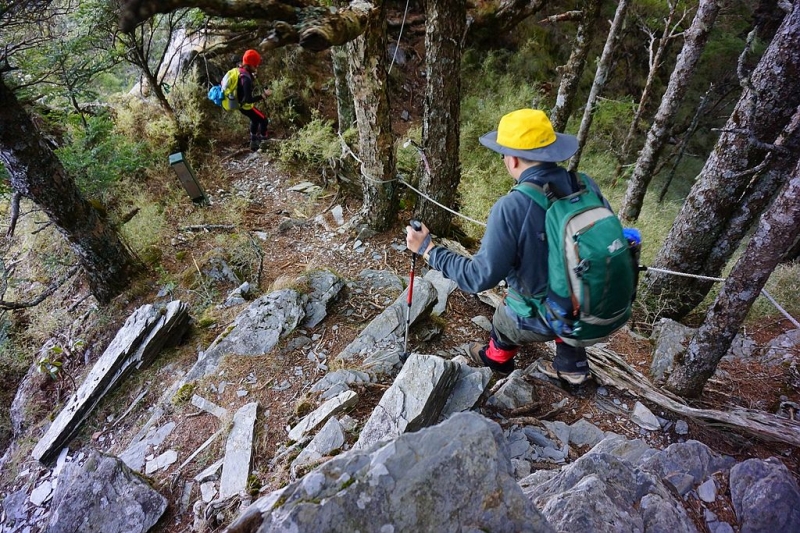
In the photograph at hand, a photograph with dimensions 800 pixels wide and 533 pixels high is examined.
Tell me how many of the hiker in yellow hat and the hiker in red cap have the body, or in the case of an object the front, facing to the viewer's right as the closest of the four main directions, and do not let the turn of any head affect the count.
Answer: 1

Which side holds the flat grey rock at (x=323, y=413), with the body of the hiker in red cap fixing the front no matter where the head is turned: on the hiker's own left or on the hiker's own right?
on the hiker's own right

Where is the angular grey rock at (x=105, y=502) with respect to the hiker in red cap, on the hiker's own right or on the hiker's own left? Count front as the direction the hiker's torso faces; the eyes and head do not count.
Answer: on the hiker's own right

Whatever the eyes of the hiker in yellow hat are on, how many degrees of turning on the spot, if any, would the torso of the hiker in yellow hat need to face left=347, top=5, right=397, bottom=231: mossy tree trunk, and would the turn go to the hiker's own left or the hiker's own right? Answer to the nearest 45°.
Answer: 0° — they already face it

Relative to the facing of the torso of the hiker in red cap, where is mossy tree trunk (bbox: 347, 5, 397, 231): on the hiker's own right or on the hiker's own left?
on the hiker's own right

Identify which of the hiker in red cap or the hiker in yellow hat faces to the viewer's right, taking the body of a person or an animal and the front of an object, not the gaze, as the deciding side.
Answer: the hiker in red cap

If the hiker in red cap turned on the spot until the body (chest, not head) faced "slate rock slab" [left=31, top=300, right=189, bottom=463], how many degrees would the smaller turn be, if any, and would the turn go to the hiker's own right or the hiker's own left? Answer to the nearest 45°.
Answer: approximately 135° to the hiker's own right

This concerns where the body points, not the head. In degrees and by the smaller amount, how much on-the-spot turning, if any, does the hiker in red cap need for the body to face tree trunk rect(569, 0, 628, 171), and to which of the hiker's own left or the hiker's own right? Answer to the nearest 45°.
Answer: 0° — they already face it

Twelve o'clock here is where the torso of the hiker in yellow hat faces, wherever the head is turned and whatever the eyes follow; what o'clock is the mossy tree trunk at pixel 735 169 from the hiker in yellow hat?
The mossy tree trunk is roughly at 3 o'clock from the hiker in yellow hat.

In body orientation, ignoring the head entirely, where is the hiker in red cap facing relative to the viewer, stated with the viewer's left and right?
facing to the right of the viewer

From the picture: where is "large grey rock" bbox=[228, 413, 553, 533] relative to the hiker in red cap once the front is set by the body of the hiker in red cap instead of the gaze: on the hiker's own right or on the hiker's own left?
on the hiker's own right

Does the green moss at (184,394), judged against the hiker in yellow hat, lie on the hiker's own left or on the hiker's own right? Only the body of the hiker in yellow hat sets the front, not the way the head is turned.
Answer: on the hiker's own left

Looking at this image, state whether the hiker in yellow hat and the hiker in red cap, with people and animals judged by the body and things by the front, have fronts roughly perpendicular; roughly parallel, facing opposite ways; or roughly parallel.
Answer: roughly perpendicular

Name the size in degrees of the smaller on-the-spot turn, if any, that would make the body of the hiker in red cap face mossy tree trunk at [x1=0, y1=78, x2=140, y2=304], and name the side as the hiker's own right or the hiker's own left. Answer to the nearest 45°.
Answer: approximately 135° to the hiker's own right

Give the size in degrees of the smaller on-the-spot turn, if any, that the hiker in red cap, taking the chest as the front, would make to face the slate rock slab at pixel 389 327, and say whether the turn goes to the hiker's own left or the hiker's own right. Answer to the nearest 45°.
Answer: approximately 90° to the hiker's own right

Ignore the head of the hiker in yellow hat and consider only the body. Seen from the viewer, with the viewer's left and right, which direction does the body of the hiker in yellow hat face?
facing away from the viewer and to the left of the viewer
